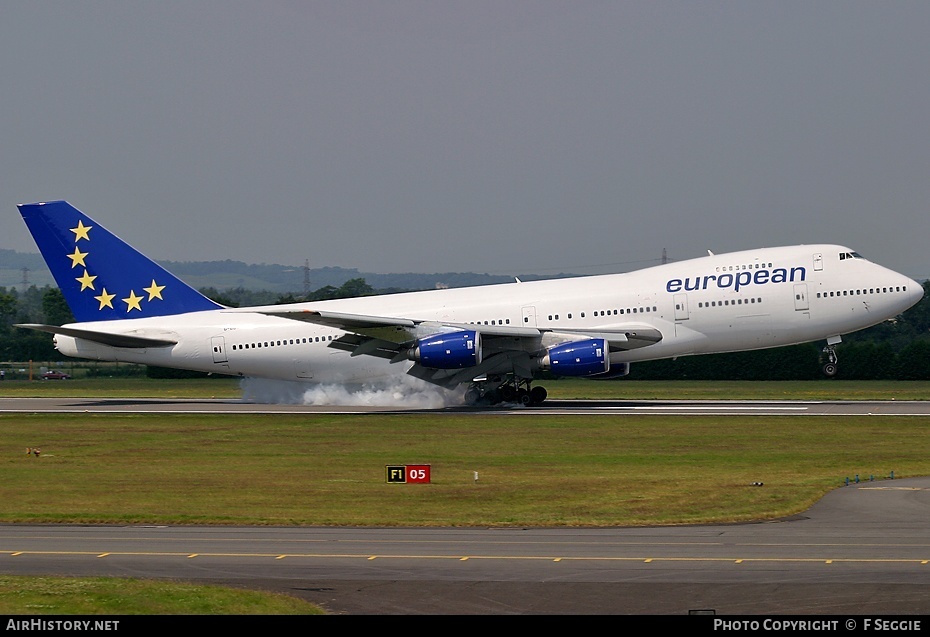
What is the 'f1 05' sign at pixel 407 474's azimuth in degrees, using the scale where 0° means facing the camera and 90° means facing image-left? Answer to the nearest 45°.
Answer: approximately 0°
